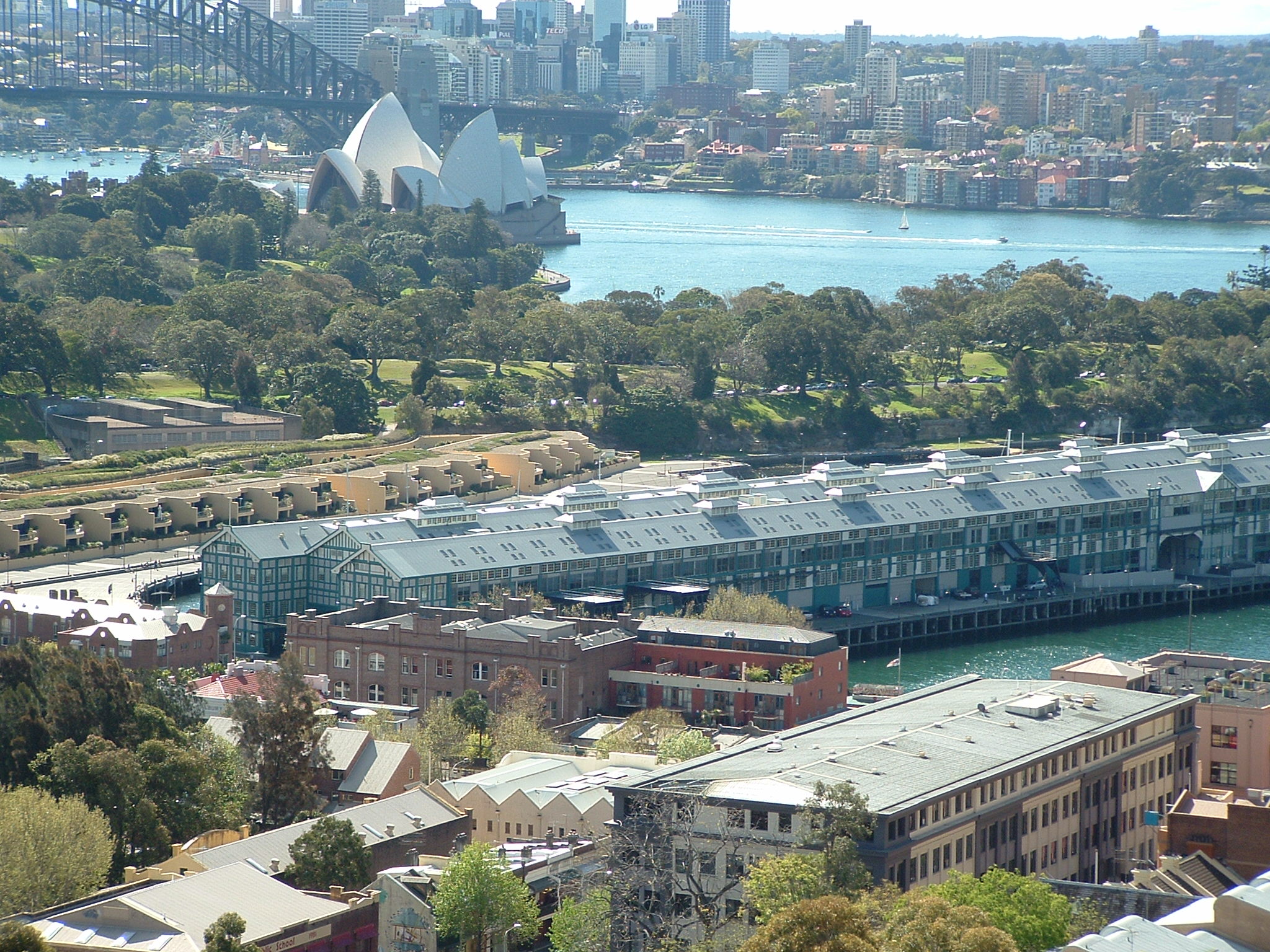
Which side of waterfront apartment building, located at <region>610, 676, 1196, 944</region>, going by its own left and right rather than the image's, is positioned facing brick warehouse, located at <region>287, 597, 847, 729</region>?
back

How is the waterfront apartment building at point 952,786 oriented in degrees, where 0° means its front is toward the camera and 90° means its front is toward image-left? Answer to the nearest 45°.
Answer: approximately 315°

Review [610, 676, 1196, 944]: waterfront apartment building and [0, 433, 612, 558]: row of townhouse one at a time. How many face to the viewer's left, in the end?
0

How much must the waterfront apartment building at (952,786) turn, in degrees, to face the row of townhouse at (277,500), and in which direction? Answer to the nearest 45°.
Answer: approximately 180°

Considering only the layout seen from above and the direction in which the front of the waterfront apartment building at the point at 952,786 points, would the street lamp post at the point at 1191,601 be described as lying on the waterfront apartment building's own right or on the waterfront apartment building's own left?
on the waterfront apartment building's own left

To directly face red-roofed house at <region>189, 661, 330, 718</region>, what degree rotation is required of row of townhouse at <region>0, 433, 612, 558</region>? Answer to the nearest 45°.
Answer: approximately 45° to its right
